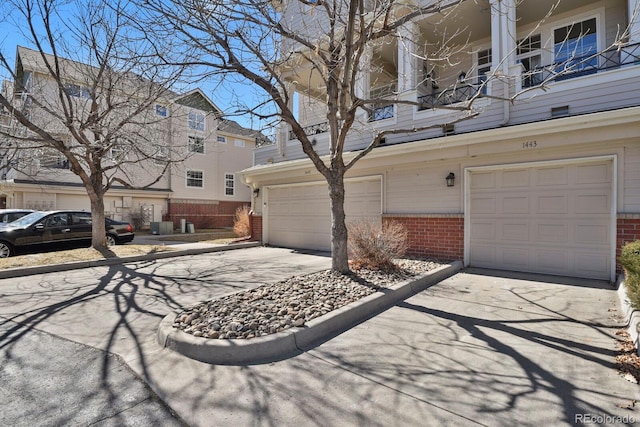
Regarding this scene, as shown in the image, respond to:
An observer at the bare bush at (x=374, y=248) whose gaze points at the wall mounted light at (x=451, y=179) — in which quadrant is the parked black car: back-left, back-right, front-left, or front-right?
back-left

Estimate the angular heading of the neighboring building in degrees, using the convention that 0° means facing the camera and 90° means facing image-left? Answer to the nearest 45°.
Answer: approximately 315°
